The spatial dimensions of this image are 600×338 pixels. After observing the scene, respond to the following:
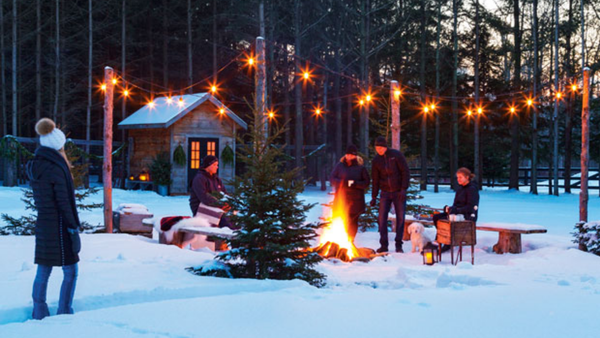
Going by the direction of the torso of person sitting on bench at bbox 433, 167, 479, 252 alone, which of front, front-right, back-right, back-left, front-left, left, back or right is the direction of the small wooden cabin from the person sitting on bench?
front-right

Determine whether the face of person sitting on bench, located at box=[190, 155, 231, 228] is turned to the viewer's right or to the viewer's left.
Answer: to the viewer's right

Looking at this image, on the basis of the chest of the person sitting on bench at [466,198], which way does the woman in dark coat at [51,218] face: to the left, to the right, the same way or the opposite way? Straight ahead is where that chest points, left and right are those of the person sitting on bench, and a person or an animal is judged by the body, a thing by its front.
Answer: to the right

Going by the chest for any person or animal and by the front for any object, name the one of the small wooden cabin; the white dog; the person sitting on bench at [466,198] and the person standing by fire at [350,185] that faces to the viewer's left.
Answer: the person sitting on bench

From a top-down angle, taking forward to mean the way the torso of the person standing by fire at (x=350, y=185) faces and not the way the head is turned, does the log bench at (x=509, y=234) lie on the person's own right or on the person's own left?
on the person's own left

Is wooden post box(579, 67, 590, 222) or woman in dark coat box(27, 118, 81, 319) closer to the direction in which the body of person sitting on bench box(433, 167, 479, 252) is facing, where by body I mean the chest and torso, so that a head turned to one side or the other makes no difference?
the woman in dark coat

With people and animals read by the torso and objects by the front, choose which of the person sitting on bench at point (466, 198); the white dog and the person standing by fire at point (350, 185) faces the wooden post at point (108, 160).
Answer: the person sitting on bench

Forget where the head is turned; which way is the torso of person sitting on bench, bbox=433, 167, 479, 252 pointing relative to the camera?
to the viewer's left

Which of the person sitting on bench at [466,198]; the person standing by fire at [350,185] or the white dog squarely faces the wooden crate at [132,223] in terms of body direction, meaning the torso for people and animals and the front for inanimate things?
the person sitting on bench

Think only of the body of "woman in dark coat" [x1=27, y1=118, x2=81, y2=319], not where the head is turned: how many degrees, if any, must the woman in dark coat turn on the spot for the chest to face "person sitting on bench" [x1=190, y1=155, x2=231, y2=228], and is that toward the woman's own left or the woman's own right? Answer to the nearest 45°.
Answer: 0° — they already face them
